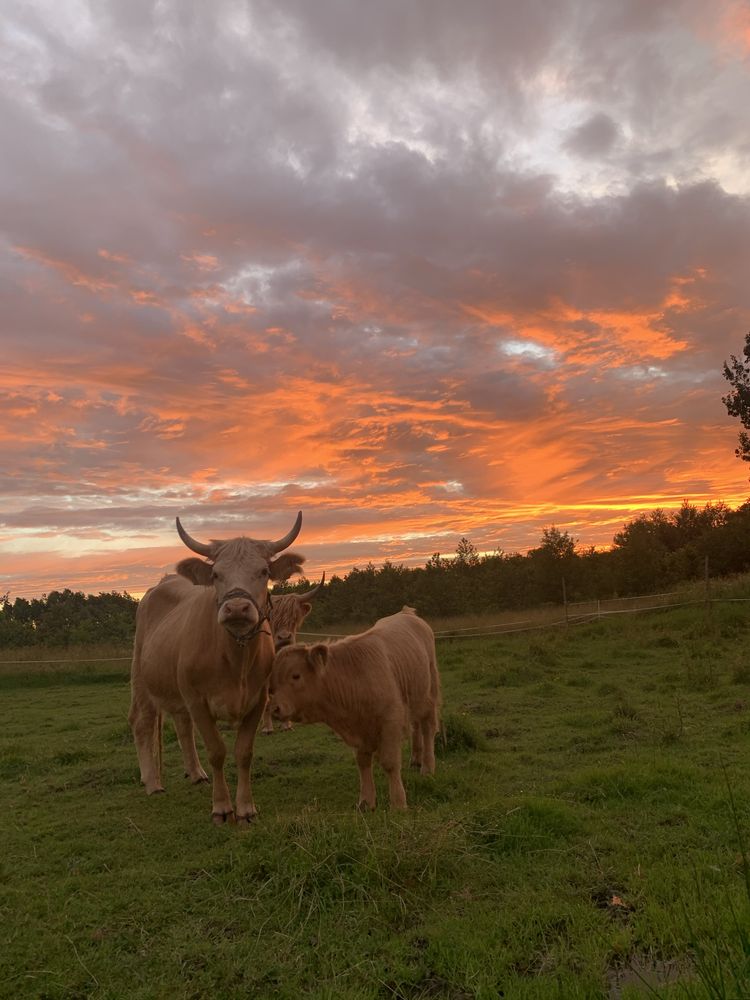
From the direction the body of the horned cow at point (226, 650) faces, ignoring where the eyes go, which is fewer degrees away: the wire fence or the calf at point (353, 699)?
the calf

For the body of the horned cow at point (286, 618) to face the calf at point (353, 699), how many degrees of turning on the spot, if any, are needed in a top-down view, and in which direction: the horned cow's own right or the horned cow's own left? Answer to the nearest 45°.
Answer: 0° — it already faces it

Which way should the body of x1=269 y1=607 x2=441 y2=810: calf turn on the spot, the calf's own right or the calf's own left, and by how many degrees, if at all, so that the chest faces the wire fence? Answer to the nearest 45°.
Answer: approximately 135° to the calf's own right

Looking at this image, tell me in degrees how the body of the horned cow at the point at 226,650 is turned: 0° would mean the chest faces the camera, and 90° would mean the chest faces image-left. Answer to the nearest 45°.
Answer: approximately 315°

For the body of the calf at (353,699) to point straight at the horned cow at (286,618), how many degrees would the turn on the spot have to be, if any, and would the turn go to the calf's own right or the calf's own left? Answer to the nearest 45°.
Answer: approximately 135° to the calf's own right

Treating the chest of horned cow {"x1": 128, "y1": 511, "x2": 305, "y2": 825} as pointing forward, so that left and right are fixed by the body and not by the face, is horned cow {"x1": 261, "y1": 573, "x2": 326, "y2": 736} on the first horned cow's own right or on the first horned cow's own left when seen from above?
on the first horned cow's own left

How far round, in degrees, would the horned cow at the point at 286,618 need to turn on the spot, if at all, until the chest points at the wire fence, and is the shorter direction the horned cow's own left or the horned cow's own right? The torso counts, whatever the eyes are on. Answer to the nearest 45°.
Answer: approximately 135° to the horned cow's own left

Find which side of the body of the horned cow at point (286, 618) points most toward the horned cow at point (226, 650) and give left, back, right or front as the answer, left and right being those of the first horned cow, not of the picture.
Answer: front
